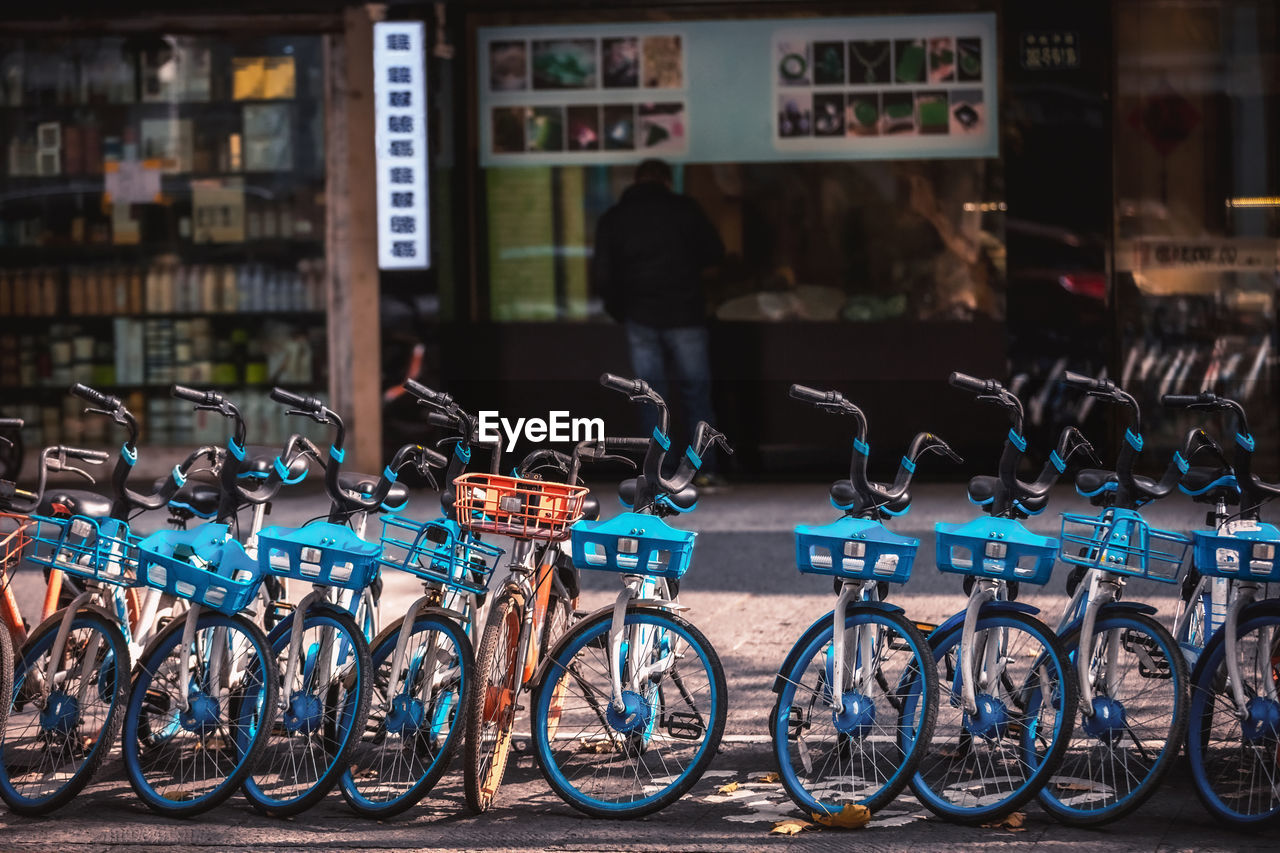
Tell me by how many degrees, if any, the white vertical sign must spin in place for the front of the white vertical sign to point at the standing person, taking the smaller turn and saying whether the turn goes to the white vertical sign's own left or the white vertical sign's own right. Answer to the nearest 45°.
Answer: approximately 90° to the white vertical sign's own left

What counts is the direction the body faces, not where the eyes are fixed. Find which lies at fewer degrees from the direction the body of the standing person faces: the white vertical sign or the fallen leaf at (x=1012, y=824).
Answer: the white vertical sign

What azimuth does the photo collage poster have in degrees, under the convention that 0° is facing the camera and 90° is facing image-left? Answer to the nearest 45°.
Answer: approximately 0°

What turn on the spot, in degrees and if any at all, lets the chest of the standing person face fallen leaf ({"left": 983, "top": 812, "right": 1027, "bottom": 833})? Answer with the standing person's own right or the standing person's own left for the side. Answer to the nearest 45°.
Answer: approximately 180°

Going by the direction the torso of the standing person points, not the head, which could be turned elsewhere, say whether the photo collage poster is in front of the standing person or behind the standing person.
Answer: in front

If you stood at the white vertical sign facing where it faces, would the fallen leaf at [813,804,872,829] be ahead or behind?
ahead

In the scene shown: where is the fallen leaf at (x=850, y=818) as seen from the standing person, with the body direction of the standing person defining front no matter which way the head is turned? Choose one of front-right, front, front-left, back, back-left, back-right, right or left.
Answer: back

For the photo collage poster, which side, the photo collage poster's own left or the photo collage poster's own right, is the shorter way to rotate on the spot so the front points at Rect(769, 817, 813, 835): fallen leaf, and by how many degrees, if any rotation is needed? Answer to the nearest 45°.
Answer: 0° — it already faces it

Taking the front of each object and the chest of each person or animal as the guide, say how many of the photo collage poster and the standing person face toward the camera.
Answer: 1

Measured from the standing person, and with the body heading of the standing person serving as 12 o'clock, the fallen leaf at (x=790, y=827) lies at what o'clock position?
The fallen leaf is roughly at 6 o'clock from the standing person.

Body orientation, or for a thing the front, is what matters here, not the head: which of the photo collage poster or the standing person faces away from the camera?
the standing person

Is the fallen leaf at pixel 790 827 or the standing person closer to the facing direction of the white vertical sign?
the fallen leaf

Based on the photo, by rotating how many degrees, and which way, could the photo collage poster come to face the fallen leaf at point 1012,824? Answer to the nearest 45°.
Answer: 0° — it already faces it

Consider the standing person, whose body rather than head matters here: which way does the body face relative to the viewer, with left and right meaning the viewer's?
facing away from the viewer
